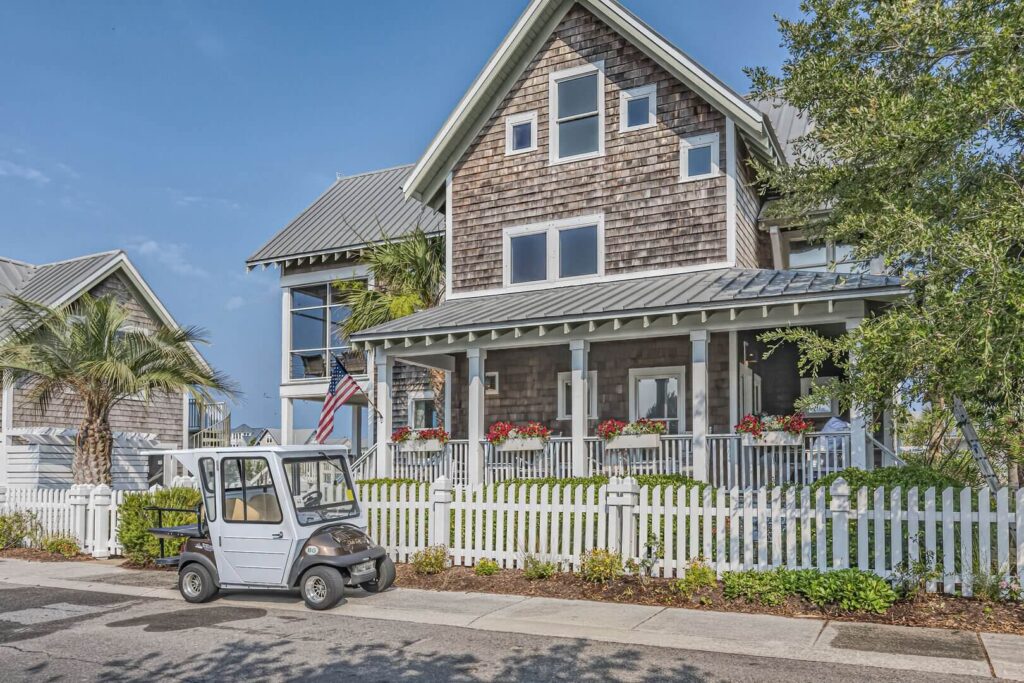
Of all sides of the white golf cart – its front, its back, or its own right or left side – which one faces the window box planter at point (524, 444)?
left

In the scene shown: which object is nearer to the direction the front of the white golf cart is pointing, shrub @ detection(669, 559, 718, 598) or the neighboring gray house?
the shrub

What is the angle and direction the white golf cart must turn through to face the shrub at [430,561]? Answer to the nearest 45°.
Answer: approximately 90° to its left

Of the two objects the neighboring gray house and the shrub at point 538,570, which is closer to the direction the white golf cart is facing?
the shrub

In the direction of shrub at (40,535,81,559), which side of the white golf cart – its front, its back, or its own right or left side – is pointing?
back

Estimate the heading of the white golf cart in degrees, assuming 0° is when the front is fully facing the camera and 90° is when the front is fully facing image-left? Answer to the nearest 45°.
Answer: approximately 315°

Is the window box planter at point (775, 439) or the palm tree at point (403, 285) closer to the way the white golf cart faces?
the window box planter

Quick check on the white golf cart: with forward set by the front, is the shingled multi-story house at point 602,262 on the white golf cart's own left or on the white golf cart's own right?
on the white golf cart's own left

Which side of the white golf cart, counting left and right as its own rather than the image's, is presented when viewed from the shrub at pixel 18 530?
back

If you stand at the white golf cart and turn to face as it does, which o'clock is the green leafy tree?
The green leafy tree is roughly at 11 o'clock from the white golf cart.

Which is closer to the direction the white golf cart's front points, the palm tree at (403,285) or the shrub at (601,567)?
the shrub
